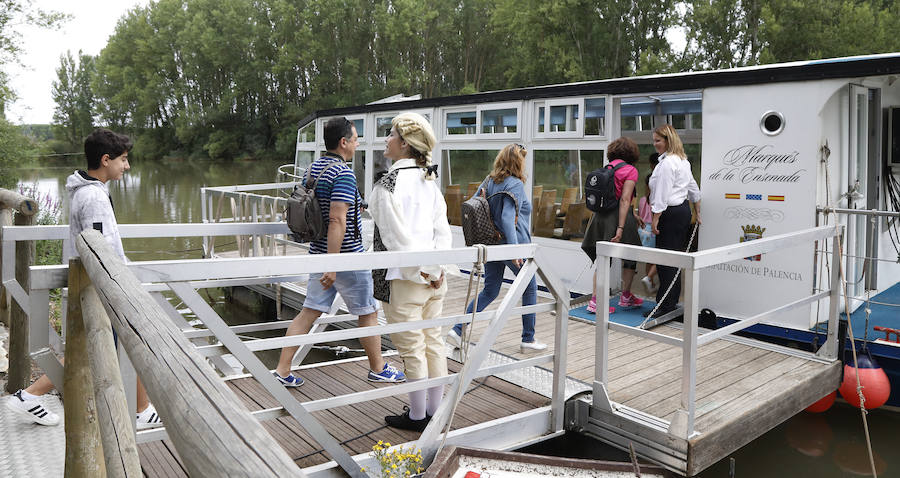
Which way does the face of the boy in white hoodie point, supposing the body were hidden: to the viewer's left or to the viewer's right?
to the viewer's right

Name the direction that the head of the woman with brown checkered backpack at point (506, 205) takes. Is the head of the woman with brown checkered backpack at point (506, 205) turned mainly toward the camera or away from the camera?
away from the camera

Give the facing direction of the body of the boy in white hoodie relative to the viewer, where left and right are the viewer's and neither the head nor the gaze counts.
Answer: facing to the right of the viewer

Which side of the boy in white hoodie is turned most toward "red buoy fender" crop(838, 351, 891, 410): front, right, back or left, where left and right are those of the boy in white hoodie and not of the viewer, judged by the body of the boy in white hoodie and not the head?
front

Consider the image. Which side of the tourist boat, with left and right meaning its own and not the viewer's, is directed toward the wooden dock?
left

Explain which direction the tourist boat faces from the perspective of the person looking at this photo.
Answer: facing away from the viewer and to the left of the viewer

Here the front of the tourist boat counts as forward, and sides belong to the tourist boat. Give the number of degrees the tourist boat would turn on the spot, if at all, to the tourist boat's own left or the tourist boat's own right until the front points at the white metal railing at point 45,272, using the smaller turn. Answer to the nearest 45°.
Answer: approximately 90° to the tourist boat's own left

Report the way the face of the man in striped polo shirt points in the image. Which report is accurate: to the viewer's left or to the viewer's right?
to the viewer's right

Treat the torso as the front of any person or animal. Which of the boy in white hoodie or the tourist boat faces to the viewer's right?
the boy in white hoodie

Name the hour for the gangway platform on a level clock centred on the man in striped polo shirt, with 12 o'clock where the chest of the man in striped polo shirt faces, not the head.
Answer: The gangway platform is roughly at 12 o'clock from the man in striped polo shirt.

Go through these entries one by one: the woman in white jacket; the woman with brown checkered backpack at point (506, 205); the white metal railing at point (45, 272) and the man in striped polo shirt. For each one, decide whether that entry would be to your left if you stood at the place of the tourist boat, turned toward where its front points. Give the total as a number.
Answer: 4

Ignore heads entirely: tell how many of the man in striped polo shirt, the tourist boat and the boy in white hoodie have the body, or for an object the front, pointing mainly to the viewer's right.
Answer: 2
